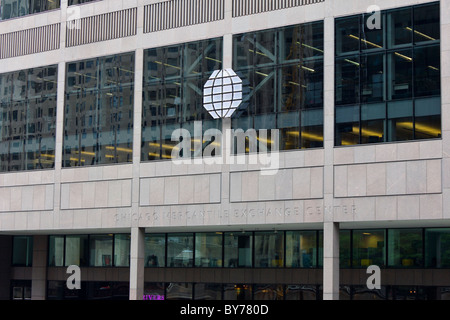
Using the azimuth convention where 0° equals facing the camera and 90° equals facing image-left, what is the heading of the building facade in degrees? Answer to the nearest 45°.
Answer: approximately 45°
